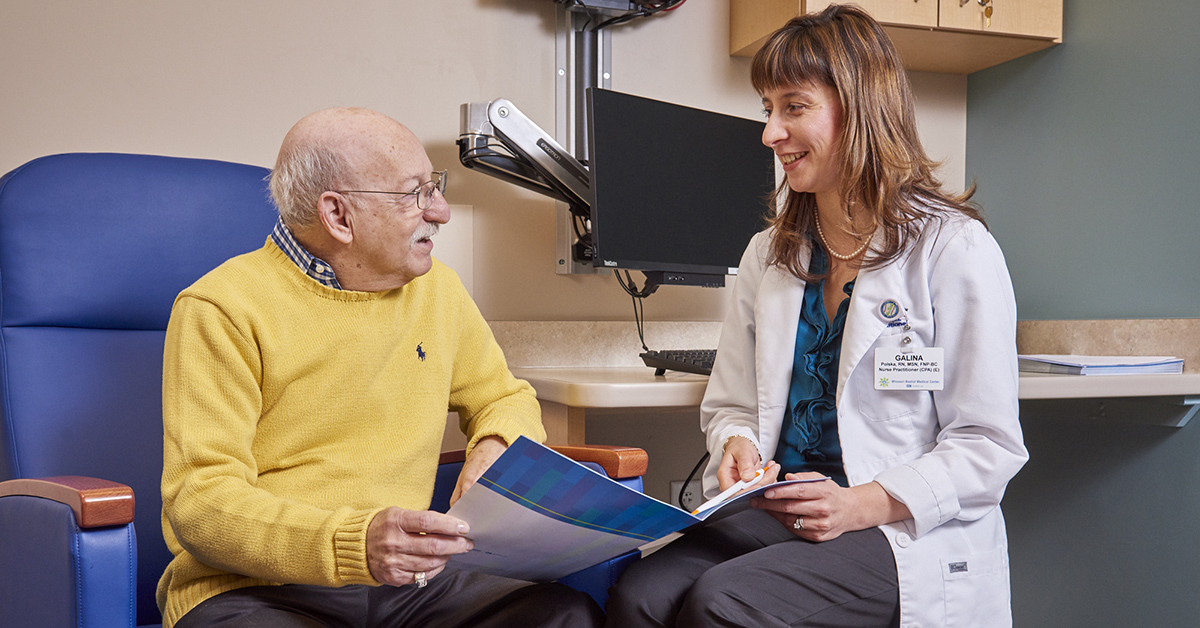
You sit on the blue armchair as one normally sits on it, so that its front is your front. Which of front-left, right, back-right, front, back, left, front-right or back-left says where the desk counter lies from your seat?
front-left

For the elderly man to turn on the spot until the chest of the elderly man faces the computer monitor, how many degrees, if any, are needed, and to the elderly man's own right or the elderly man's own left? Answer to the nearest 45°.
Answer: approximately 90° to the elderly man's own left

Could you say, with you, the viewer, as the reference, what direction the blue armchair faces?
facing the viewer and to the right of the viewer

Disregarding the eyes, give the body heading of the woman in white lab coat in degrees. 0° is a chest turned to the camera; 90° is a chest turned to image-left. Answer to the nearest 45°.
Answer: approximately 45°

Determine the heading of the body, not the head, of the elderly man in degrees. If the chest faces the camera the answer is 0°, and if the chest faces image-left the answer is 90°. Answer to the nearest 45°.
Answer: approximately 315°

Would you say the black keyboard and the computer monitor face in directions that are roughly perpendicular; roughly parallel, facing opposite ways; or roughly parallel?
roughly parallel

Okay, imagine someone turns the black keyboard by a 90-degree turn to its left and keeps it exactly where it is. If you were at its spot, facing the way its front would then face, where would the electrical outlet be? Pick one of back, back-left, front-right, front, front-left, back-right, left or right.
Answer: front-left

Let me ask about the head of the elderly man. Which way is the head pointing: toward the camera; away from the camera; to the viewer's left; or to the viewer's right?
to the viewer's right

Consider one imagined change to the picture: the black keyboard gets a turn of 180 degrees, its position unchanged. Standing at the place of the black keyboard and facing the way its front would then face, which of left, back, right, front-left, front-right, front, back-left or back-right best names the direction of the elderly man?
left
